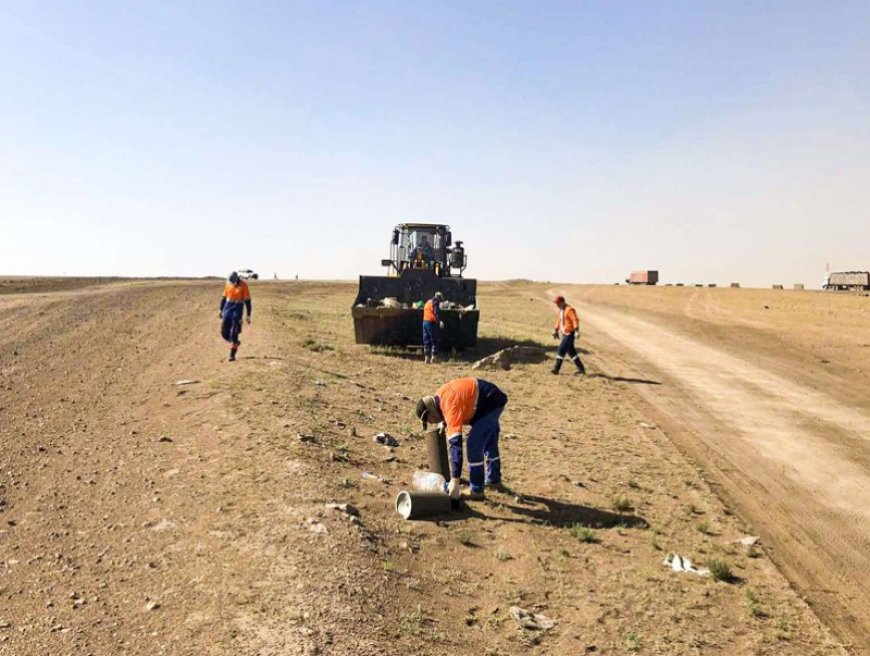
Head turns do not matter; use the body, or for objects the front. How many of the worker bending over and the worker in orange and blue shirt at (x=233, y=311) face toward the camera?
1

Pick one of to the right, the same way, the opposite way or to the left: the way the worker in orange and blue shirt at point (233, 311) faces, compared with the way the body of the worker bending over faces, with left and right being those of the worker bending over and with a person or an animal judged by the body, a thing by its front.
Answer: to the left

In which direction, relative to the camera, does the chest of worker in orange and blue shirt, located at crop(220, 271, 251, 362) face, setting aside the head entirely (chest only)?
toward the camera

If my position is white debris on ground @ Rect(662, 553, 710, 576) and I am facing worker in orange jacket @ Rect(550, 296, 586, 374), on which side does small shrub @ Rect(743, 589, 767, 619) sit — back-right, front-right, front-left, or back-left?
back-right

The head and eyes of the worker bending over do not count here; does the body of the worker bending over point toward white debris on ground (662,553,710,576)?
no

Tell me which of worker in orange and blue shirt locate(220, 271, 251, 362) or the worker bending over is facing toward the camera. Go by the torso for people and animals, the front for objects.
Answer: the worker in orange and blue shirt

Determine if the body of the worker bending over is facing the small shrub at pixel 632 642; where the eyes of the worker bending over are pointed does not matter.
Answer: no

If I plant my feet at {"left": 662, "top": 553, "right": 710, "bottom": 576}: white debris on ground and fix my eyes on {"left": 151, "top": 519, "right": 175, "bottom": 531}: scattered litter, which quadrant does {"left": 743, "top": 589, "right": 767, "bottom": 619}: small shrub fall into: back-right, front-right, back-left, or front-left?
back-left

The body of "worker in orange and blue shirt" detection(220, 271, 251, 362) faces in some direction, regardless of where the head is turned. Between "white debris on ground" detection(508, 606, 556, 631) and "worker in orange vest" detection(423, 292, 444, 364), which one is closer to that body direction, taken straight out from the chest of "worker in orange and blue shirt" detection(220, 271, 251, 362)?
the white debris on ground

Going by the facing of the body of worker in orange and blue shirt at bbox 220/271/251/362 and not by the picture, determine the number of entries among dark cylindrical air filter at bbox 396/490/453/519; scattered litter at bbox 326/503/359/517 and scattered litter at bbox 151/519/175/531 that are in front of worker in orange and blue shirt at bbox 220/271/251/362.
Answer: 3

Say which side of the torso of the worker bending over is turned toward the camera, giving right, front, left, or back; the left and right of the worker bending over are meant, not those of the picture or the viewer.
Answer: left

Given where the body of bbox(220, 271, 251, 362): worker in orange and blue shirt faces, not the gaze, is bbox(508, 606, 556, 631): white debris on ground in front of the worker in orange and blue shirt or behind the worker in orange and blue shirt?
in front

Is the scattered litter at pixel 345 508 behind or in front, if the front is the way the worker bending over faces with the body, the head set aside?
in front

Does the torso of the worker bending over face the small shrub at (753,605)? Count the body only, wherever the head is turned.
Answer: no

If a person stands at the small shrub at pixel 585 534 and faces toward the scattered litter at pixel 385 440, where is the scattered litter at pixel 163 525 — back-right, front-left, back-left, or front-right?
front-left

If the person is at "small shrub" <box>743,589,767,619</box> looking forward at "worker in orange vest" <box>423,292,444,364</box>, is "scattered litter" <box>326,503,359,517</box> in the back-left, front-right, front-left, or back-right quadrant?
front-left
